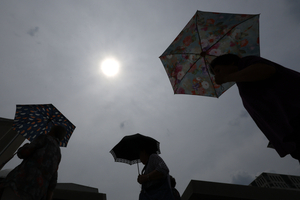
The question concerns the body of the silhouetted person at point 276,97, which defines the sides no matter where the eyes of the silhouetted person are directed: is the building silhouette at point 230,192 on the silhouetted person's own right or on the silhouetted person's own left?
on the silhouetted person's own right

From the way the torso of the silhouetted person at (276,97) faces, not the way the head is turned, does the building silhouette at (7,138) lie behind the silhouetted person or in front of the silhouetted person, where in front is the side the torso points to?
in front

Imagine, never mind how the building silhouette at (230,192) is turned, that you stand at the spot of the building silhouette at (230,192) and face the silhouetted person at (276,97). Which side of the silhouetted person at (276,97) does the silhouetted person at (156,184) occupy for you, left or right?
right

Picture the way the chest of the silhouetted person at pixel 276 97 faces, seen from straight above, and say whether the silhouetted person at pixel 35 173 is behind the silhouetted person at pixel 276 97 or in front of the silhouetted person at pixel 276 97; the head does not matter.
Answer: in front

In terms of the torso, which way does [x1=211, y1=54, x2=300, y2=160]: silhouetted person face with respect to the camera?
to the viewer's left

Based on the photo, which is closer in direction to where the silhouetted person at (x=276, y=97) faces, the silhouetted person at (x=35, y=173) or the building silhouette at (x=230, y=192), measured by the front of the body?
the silhouetted person
